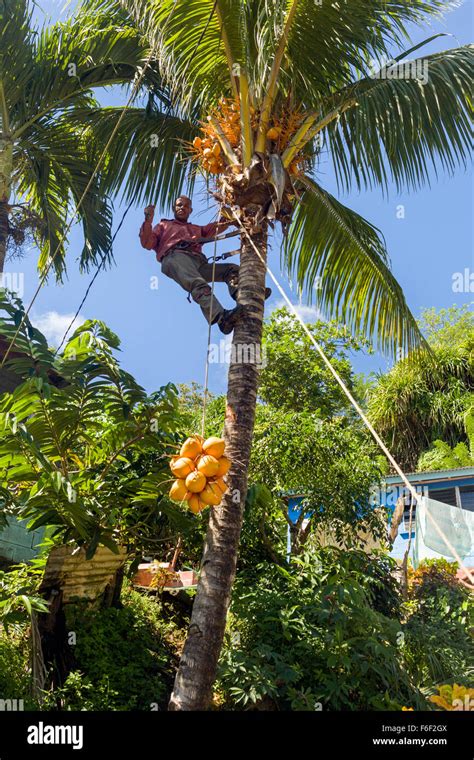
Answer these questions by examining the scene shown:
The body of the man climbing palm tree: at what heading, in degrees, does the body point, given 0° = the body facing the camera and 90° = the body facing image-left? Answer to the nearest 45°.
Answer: approximately 315°

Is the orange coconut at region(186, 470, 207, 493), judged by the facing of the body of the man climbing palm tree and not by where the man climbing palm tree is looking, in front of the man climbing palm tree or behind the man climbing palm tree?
in front

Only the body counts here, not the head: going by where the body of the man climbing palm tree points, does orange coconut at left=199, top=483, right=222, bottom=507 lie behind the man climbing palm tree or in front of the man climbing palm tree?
in front

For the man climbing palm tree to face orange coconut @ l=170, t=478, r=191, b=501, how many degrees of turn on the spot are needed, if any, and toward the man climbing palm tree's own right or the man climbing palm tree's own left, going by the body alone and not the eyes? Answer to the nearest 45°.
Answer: approximately 45° to the man climbing palm tree's own right

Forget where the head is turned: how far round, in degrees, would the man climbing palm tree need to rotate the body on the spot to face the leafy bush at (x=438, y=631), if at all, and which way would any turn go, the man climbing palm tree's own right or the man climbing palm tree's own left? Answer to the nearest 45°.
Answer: approximately 90° to the man climbing palm tree's own left

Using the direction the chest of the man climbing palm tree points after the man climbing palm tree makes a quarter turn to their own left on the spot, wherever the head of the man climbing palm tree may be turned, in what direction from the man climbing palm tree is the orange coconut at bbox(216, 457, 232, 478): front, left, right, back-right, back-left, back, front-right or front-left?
back-right
